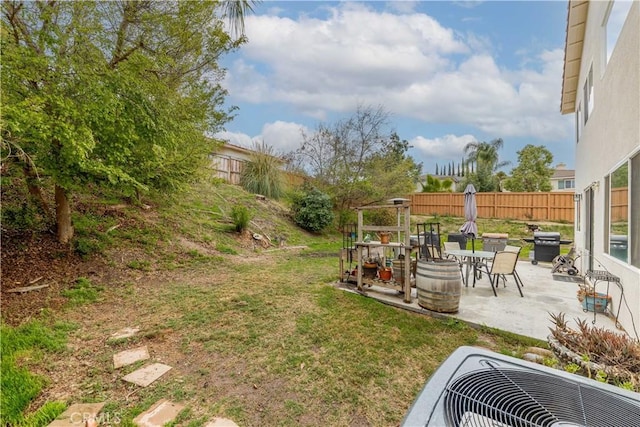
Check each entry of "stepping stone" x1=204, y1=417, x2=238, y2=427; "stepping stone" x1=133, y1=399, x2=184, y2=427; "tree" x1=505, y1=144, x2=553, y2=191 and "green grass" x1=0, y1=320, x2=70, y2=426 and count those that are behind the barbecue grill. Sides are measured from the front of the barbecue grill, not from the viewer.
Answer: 1

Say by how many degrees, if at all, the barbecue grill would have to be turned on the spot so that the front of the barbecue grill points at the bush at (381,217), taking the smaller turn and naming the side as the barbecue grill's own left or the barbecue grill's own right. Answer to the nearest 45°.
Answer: approximately 135° to the barbecue grill's own right

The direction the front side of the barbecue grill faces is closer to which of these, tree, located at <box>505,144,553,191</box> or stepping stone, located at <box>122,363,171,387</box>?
the stepping stone

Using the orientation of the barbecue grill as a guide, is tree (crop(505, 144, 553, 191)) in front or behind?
behind

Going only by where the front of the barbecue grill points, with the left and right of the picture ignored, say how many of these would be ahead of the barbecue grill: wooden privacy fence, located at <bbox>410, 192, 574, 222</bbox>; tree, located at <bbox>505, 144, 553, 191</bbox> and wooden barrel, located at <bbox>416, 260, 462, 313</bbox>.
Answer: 1

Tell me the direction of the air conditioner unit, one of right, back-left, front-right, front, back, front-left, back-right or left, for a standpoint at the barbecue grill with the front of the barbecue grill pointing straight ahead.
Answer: front

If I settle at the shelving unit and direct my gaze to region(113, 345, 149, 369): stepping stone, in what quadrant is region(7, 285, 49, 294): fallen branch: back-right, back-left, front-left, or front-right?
front-right

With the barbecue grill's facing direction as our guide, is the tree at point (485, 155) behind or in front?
behind

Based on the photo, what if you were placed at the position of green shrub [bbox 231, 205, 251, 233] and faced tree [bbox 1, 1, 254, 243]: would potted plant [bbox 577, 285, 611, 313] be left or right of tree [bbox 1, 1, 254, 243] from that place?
left

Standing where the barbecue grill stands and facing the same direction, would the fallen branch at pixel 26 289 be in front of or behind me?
in front

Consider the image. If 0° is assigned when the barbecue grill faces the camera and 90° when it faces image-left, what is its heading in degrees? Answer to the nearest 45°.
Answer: approximately 0°

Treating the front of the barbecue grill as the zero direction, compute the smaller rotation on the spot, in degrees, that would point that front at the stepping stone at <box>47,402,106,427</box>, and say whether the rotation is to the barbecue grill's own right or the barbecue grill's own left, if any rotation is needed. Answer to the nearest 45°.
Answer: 0° — it already faces it

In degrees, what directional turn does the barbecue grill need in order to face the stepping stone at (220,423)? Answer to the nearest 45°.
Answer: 0° — it already faces it

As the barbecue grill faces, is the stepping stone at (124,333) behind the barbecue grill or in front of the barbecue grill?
in front

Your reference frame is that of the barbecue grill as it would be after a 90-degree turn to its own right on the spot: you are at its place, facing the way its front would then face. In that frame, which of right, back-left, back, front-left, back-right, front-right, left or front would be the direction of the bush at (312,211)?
front

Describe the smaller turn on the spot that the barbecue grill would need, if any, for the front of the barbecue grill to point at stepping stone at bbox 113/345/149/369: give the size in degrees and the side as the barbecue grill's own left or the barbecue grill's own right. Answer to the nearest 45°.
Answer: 0° — it already faces it

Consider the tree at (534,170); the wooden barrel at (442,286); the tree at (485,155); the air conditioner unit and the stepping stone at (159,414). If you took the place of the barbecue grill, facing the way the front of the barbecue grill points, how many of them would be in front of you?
3

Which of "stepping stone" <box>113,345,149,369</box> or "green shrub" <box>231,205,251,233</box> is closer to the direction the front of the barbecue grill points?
the stepping stone

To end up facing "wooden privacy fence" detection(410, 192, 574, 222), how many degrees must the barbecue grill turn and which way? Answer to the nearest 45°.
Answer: approximately 180°
